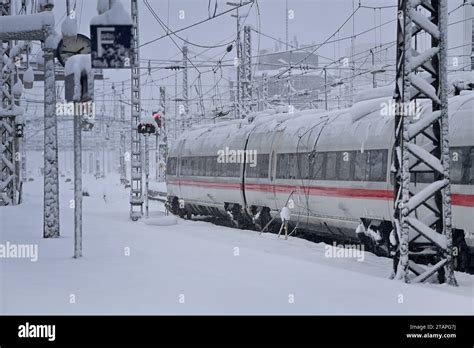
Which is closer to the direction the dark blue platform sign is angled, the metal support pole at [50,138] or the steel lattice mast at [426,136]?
the steel lattice mast

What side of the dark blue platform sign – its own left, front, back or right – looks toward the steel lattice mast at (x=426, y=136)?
left

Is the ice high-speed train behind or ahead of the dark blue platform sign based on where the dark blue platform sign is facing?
behind

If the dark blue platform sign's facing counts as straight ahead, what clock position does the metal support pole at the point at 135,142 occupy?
The metal support pole is roughly at 6 o'clock from the dark blue platform sign.

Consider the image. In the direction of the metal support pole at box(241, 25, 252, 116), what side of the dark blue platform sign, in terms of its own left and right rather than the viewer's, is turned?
back

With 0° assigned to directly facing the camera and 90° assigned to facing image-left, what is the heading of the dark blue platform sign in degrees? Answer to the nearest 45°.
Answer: approximately 0°

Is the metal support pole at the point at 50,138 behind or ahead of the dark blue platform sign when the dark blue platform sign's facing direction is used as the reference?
behind
